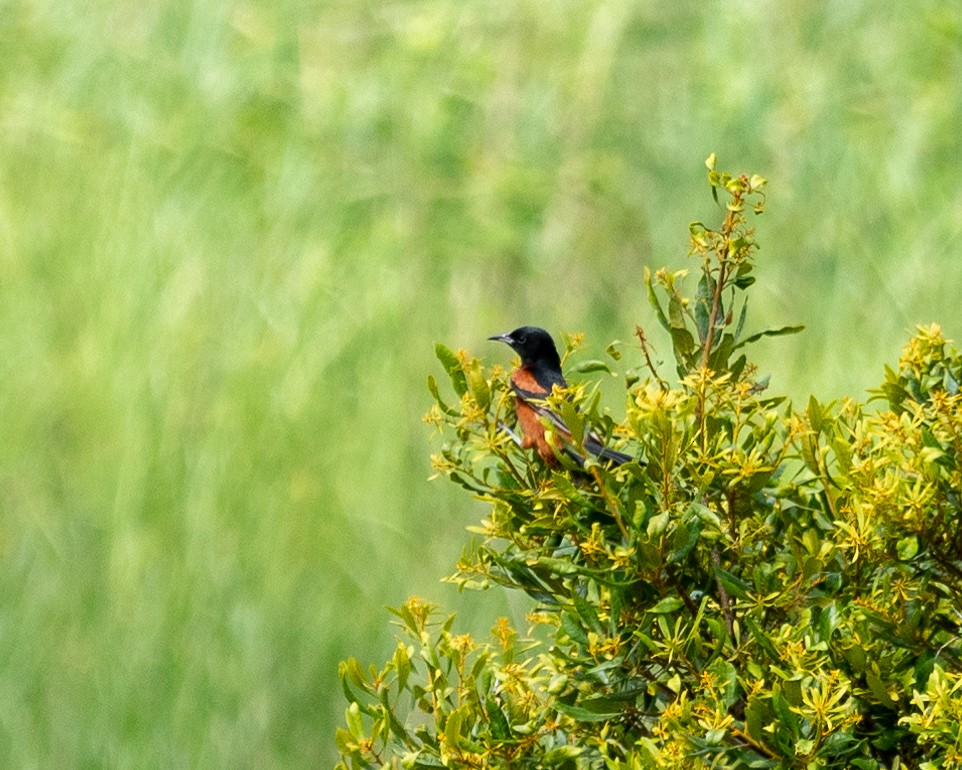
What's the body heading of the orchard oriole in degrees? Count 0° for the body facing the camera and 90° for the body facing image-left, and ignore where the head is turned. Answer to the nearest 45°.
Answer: approximately 90°
